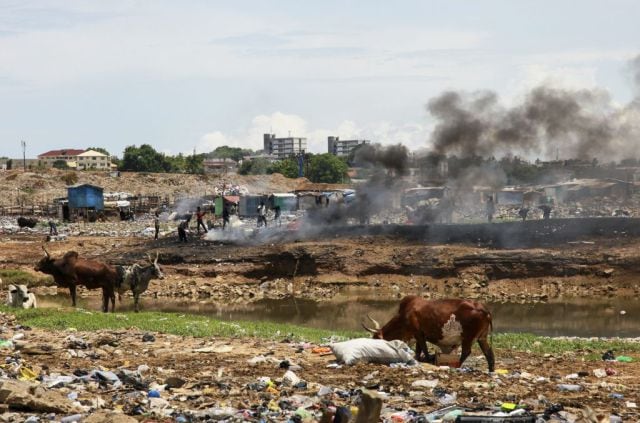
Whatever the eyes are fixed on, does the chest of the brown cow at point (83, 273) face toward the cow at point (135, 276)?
no

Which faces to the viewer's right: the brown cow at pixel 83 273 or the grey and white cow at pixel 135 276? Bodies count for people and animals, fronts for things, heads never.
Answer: the grey and white cow

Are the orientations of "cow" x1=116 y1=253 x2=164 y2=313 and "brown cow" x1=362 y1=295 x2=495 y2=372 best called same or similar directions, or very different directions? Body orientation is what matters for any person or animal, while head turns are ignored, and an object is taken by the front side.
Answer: very different directions

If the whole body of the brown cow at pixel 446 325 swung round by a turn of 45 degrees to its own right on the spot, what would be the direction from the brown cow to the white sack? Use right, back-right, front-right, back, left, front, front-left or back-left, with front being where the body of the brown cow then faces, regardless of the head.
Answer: left

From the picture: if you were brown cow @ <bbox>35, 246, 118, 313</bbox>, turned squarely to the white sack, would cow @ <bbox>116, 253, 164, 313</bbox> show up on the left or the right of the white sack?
left

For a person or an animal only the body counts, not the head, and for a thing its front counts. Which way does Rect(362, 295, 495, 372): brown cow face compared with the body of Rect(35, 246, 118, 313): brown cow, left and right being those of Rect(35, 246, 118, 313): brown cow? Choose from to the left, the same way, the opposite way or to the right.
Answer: the same way

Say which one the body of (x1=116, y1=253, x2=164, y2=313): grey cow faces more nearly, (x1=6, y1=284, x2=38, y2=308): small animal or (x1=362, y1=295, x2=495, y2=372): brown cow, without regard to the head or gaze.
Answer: the brown cow

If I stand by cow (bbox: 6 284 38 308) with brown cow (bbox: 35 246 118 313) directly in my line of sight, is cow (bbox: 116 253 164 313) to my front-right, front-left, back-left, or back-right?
front-right

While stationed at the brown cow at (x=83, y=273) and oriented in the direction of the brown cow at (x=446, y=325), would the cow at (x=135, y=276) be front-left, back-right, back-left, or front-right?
front-left

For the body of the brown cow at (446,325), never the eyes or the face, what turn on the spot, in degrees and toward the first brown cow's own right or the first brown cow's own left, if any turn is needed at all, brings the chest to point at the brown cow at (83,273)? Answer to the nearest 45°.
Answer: approximately 45° to the first brown cow's own right

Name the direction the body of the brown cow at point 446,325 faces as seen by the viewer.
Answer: to the viewer's left

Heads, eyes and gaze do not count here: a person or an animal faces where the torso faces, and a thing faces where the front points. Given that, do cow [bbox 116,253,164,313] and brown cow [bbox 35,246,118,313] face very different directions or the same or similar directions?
very different directions

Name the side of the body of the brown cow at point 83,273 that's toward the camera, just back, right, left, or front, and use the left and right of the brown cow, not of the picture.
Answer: left
